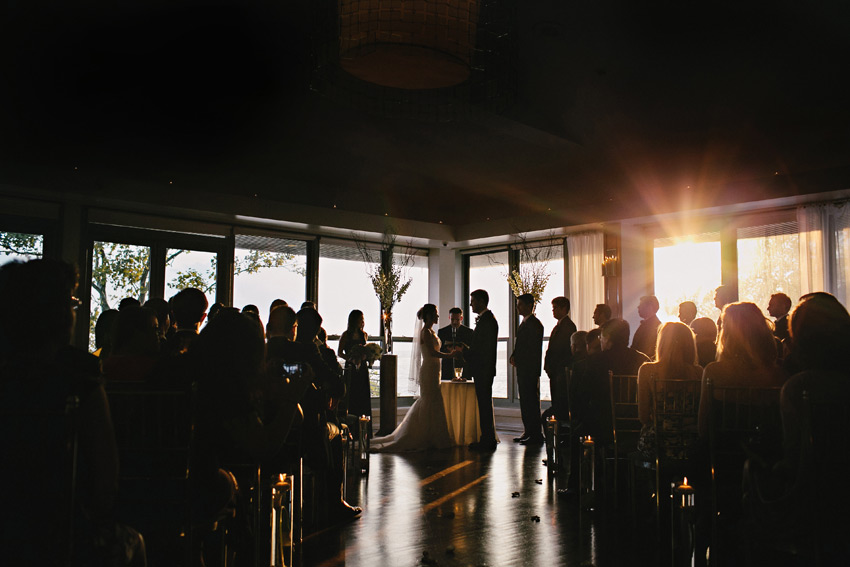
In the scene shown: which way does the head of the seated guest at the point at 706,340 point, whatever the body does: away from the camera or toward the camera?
away from the camera

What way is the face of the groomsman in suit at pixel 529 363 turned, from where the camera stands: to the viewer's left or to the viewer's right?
to the viewer's left

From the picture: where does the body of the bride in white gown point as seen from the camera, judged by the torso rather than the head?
to the viewer's right

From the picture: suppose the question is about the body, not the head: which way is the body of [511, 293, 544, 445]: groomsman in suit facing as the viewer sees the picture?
to the viewer's left

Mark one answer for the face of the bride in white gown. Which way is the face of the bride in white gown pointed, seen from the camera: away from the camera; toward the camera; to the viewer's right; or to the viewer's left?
to the viewer's right

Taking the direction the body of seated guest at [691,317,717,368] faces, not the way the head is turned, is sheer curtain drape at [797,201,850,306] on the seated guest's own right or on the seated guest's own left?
on the seated guest's own right

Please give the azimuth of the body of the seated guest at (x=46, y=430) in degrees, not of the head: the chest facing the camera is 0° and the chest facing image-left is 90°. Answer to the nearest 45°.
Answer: approximately 225°

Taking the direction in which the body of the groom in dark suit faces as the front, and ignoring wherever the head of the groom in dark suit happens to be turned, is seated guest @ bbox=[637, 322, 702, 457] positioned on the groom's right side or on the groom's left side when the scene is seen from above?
on the groom's left side

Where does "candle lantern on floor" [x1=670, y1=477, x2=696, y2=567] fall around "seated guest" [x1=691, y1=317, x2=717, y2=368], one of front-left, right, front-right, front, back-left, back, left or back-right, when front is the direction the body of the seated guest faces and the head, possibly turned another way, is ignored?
back-left

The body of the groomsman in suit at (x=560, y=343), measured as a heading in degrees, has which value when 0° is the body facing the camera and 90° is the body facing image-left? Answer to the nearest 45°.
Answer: approximately 90°

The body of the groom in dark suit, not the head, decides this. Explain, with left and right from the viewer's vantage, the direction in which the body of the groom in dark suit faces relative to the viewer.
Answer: facing to the left of the viewer

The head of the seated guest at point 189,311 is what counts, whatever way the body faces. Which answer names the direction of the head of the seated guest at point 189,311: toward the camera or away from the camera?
away from the camera

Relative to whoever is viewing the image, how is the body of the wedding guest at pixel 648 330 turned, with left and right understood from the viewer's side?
facing to the left of the viewer
